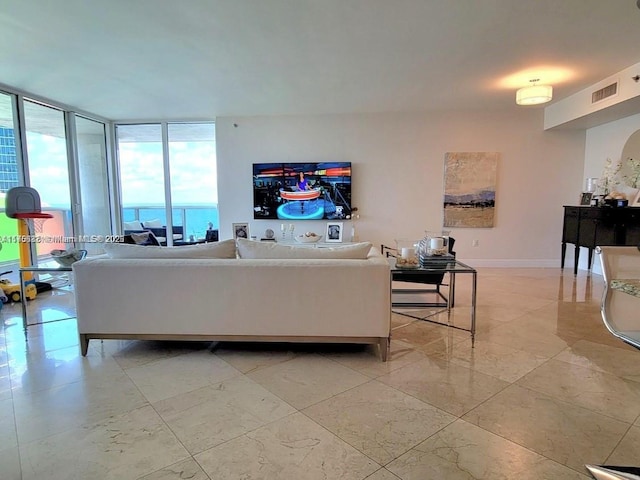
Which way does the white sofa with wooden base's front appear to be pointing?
away from the camera

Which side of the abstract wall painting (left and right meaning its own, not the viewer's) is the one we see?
front

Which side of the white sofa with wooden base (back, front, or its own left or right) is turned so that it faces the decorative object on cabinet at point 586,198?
right

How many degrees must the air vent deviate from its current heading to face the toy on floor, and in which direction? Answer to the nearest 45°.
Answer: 0° — it already faces it

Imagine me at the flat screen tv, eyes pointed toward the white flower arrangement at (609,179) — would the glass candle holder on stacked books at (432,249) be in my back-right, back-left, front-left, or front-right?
front-right

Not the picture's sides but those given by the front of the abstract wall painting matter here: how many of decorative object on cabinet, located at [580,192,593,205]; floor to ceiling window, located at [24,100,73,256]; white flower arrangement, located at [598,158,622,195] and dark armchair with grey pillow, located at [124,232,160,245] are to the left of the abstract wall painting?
2

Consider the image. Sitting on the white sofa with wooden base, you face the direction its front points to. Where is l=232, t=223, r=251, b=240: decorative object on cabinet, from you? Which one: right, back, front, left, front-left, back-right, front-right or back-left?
front

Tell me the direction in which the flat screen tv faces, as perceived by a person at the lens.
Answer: facing the viewer

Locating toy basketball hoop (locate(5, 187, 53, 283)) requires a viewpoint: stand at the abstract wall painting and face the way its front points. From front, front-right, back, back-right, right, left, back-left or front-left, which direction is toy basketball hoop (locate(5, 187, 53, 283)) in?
front-right

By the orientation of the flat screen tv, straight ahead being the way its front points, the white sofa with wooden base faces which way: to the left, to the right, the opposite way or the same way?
the opposite way

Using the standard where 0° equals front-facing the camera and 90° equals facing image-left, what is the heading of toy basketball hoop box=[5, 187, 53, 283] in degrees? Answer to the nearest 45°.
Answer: approximately 315°

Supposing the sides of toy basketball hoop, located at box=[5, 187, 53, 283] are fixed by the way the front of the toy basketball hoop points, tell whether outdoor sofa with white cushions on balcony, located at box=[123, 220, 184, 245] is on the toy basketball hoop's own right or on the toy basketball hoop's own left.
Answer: on the toy basketball hoop's own left

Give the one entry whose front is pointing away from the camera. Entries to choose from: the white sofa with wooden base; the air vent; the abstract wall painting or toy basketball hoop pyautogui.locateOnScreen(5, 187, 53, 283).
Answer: the white sofa with wooden base

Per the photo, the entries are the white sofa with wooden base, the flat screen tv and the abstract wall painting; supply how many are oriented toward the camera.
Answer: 2

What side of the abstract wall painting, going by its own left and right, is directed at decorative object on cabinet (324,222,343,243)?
right
